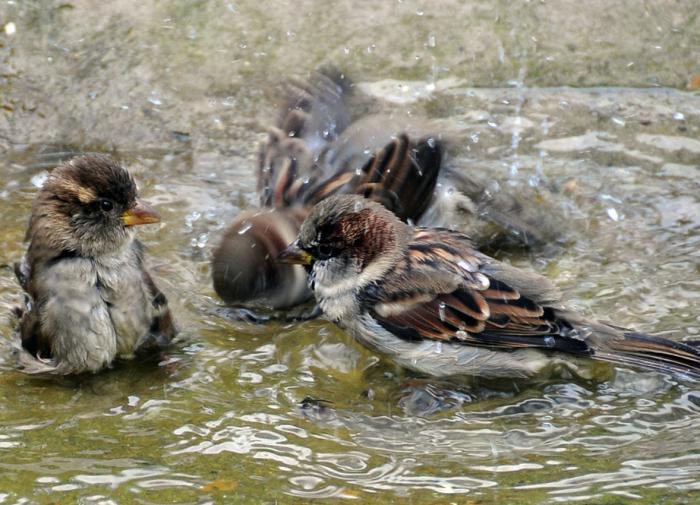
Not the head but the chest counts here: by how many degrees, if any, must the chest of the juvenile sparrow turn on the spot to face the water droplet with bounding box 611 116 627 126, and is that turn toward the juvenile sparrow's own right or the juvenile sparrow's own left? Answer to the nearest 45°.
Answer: approximately 90° to the juvenile sparrow's own left

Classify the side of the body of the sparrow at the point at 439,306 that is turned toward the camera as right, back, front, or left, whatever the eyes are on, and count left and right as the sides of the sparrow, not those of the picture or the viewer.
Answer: left

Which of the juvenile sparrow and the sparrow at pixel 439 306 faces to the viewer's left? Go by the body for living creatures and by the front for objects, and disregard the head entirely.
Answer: the sparrow

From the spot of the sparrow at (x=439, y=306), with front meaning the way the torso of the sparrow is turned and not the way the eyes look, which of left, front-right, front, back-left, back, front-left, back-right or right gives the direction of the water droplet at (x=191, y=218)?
front-right

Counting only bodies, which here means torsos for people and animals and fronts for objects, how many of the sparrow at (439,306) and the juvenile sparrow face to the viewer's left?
1

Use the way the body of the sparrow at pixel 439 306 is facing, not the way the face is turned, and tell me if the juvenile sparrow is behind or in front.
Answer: in front

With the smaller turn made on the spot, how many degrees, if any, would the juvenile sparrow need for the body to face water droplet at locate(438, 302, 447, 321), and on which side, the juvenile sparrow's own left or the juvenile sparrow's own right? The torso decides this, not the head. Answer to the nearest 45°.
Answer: approximately 45° to the juvenile sparrow's own left

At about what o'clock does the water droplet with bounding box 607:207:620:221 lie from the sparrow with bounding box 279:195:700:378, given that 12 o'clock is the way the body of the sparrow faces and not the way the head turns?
The water droplet is roughly at 4 o'clock from the sparrow.

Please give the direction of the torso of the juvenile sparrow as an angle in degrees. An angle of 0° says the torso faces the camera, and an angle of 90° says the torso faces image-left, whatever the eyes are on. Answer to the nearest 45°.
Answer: approximately 315°

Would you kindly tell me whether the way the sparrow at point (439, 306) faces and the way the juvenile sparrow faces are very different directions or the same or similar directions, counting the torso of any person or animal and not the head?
very different directions

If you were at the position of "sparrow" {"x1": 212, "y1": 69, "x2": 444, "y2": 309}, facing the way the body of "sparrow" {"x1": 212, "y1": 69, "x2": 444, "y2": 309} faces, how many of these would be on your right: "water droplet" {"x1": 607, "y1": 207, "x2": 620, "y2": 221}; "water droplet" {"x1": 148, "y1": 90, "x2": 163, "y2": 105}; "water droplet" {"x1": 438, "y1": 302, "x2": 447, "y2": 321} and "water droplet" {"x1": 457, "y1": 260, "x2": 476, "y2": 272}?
1
